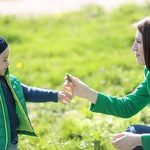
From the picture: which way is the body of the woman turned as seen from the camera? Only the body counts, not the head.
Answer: to the viewer's left

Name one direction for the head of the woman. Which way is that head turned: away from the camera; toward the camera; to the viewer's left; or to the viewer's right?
to the viewer's left
